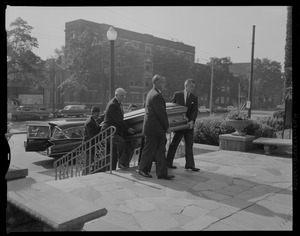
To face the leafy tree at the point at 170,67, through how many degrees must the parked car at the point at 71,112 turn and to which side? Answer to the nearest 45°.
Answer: approximately 135° to its right

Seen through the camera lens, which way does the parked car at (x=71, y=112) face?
facing to the left of the viewer

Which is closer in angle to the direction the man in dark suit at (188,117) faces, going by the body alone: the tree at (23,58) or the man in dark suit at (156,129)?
the man in dark suit

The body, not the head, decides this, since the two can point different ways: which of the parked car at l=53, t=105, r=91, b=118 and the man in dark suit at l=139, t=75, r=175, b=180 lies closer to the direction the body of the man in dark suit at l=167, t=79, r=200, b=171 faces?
the man in dark suit
